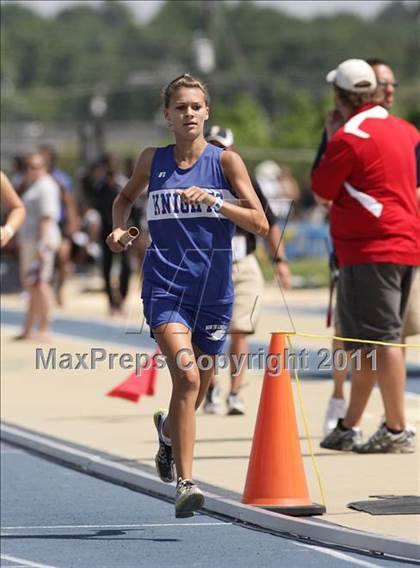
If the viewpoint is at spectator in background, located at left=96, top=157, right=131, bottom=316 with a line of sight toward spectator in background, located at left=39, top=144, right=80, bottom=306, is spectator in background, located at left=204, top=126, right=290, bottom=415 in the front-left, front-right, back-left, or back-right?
back-left

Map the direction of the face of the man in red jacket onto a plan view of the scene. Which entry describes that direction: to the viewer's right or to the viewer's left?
to the viewer's left

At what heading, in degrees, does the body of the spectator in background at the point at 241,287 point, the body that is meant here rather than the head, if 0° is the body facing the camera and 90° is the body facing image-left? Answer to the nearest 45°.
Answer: approximately 0°
